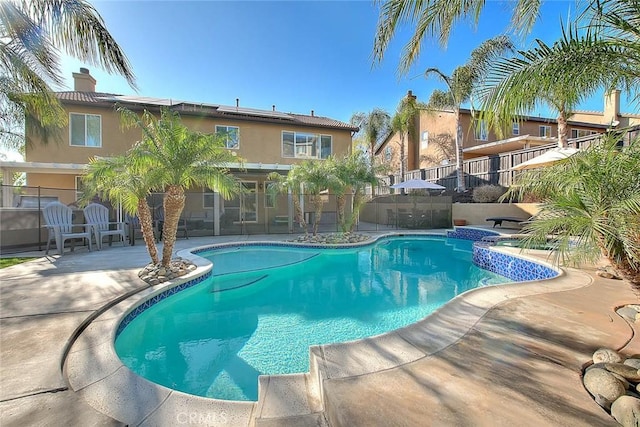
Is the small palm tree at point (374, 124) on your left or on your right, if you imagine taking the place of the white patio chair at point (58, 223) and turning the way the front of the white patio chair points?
on your left

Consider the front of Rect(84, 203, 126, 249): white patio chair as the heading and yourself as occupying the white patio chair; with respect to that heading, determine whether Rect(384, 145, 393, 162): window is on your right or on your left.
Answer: on your left

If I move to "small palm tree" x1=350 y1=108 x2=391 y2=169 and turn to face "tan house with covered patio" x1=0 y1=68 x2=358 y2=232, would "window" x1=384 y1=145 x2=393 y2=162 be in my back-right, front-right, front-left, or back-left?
back-right

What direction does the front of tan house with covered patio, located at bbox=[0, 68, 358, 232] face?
away from the camera

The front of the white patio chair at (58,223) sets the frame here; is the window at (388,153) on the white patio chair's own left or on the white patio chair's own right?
on the white patio chair's own left

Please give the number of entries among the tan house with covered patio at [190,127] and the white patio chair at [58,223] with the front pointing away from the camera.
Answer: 1

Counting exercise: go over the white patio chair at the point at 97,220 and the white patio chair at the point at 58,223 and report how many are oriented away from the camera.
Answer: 0

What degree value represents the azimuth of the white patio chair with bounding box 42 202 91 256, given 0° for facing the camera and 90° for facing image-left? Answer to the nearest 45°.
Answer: approximately 315°
